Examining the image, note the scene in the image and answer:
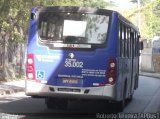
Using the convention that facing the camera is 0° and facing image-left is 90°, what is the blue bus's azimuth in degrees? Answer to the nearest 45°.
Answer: approximately 180°
